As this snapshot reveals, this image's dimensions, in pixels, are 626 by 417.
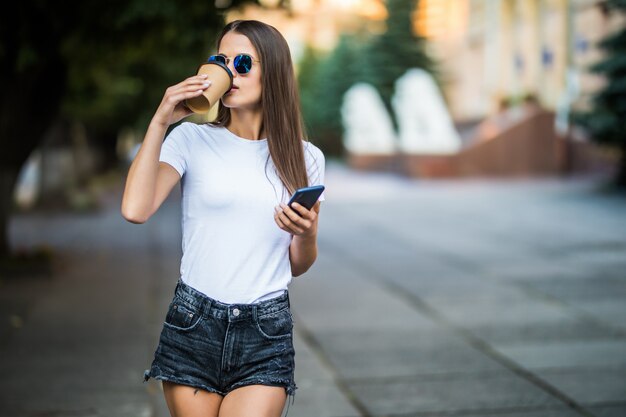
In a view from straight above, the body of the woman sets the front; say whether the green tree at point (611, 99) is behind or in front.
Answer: behind

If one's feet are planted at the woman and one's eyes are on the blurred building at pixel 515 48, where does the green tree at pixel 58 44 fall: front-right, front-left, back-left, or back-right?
front-left

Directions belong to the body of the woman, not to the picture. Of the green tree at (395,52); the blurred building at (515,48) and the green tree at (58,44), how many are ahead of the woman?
0

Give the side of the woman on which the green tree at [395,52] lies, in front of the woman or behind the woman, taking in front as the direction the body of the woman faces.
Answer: behind

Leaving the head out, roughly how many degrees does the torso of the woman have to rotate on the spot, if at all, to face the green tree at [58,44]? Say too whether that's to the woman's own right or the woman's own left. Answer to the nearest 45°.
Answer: approximately 180°

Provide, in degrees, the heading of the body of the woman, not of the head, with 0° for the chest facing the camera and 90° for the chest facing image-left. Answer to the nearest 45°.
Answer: approximately 0°

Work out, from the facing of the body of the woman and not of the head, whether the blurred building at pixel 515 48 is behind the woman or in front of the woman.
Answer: behind

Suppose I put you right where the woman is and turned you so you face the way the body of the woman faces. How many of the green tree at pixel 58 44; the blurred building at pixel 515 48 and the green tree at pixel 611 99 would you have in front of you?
0

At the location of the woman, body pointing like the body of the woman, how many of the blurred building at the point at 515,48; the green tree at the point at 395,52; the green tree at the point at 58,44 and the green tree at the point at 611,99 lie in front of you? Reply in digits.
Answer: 0
